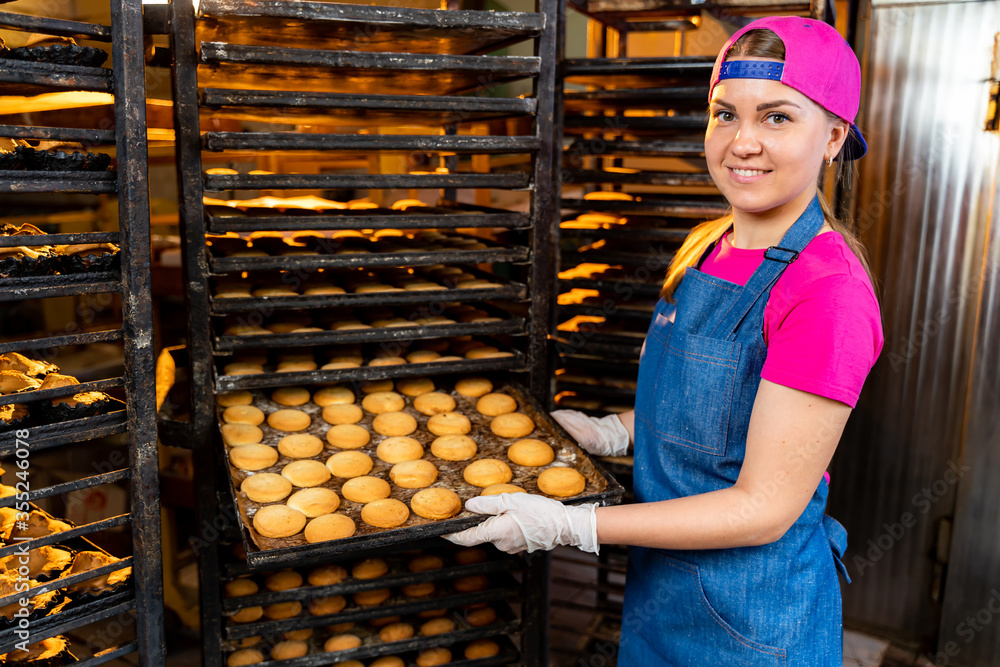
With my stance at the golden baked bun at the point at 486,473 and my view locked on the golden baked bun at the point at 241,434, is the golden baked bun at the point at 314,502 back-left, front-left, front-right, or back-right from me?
front-left

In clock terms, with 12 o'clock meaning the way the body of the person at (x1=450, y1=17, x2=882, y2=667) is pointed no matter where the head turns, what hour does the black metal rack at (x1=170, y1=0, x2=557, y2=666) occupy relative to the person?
The black metal rack is roughly at 2 o'clock from the person.

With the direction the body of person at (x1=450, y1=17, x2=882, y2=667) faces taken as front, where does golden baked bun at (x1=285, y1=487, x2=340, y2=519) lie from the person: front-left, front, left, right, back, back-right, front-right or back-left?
front-right

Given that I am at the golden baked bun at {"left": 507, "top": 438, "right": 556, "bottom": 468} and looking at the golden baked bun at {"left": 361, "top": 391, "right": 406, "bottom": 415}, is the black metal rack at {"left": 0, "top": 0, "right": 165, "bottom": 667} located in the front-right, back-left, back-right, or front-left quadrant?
front-left

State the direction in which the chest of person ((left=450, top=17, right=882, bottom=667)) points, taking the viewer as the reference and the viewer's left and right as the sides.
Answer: facing the viewer and to the left of the viewer

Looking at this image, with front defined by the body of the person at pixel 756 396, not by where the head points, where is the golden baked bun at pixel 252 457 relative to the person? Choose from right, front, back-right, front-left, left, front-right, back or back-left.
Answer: front-right

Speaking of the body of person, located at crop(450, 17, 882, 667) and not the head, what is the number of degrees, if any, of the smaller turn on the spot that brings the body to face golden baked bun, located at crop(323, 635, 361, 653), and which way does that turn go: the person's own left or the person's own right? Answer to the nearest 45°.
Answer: approximately 45° to the person's own right

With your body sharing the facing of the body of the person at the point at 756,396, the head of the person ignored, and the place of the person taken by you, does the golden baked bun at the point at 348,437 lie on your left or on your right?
on your right
